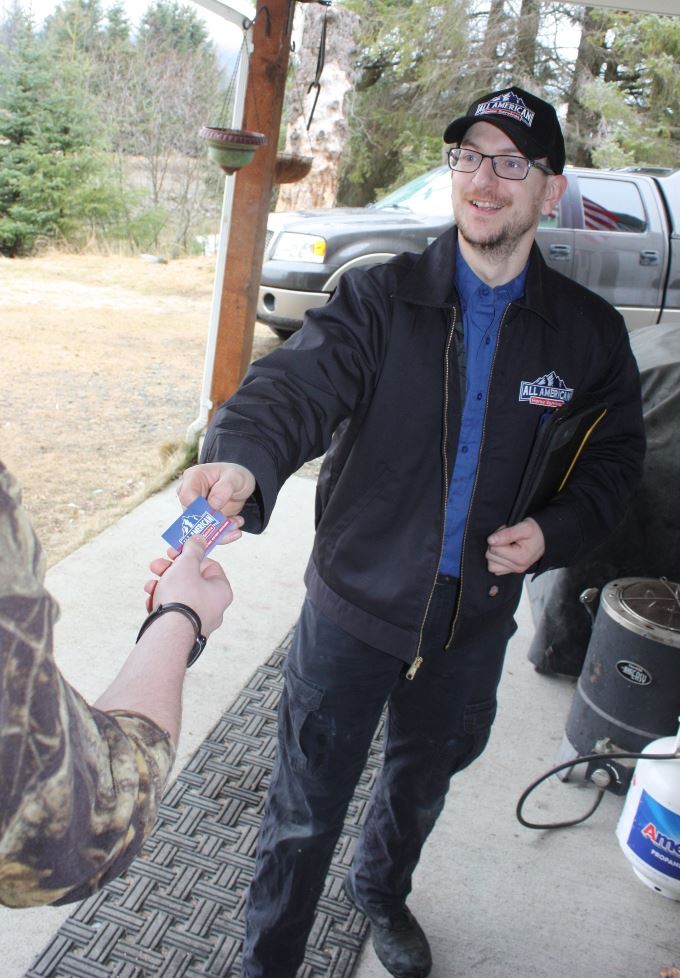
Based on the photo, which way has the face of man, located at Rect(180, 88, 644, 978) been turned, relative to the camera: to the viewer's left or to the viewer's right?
to the viewer's left

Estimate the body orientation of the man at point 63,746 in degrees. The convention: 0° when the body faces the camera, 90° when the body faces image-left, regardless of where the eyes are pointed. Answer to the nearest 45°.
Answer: approximately 225°

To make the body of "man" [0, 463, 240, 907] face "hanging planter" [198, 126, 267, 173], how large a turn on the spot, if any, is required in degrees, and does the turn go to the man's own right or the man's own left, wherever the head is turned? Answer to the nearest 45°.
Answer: approximately 45° to the man's own left

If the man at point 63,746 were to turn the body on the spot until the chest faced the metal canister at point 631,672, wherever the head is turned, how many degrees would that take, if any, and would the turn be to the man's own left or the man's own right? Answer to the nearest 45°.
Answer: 0° — they already face it

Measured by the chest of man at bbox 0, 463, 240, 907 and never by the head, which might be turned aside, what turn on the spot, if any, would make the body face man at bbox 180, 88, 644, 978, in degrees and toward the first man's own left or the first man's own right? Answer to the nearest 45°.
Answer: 0° — they already face them

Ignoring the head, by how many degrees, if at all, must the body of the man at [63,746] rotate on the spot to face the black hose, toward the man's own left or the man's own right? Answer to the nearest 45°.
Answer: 0° — they already face it

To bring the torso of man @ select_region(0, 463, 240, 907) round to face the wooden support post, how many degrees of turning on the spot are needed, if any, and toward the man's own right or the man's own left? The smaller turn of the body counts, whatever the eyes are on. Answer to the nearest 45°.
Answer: approximately 45° to the man's own left

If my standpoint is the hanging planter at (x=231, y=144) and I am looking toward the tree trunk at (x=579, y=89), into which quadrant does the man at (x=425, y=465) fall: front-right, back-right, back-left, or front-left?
back-right

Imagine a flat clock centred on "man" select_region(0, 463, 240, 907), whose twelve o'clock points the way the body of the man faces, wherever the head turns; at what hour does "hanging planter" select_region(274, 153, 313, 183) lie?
The hanging planter is roughly at 11 o'clock from the man.
